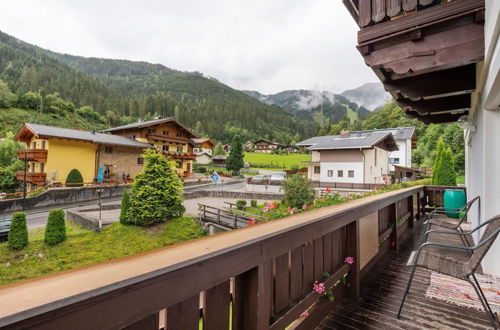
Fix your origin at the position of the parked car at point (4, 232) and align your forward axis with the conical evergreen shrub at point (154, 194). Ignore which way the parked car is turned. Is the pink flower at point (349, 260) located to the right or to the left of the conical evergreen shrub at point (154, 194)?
right

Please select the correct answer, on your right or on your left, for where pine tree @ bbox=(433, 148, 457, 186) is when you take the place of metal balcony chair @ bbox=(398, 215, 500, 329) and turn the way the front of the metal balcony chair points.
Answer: on your right

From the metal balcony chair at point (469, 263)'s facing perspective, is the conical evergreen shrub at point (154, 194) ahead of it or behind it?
ahead

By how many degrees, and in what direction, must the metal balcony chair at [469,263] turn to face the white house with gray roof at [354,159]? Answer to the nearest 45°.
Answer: approximately 90° to its right

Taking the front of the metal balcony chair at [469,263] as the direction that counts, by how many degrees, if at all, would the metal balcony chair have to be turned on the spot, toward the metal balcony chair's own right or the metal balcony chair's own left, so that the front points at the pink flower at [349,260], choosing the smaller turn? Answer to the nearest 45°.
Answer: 0° — it already faces it

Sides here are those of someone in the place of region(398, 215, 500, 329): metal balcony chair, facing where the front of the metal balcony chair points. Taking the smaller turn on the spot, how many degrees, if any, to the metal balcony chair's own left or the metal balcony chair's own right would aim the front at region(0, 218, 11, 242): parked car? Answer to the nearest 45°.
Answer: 0° — it already faces it

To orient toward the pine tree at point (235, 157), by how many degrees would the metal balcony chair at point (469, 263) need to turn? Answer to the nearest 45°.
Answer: approximately 45° to its right

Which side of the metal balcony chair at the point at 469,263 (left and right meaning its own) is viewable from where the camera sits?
left

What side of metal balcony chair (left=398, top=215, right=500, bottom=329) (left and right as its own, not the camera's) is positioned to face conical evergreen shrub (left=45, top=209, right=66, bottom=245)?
front

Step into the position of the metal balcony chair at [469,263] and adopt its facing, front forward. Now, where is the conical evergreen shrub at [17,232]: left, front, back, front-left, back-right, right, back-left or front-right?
front

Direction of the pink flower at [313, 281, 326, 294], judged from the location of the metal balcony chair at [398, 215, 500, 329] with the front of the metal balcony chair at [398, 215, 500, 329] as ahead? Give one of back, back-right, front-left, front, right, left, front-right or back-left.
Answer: front-left

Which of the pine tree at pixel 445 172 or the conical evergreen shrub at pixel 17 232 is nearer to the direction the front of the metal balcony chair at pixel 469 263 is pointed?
the conical evergreen shrub
